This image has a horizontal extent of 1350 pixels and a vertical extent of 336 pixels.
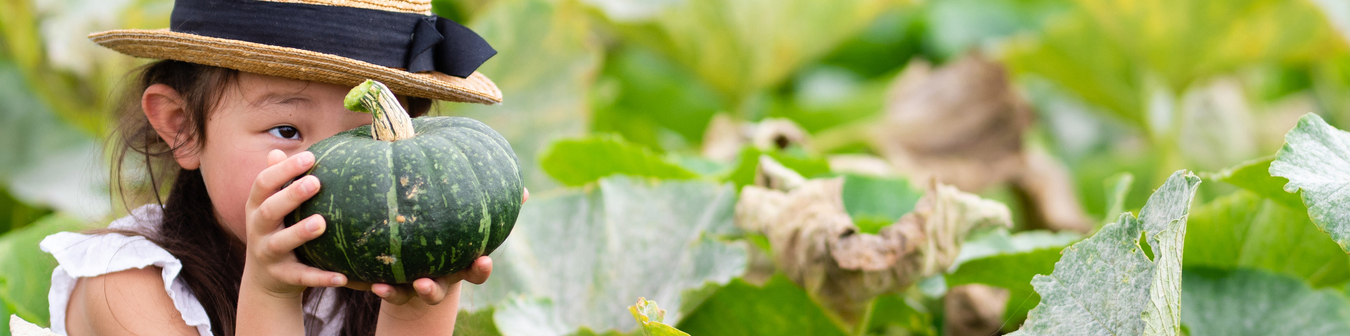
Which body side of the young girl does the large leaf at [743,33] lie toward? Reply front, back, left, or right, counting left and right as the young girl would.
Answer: left

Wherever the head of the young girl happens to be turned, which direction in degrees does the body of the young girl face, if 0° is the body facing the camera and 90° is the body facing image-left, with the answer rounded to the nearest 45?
approximately 315°

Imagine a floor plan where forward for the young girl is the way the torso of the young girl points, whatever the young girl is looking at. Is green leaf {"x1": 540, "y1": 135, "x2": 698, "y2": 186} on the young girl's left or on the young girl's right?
on the young girl's left

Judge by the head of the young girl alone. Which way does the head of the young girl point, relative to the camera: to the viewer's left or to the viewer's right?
to the viewer's right

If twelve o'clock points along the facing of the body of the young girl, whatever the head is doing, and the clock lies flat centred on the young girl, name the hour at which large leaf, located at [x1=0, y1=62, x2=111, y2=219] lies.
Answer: The large leaf is roughly at 7 o'clock from the young girl.

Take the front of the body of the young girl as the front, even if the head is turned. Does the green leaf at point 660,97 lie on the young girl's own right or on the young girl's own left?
on the young girl's own left
